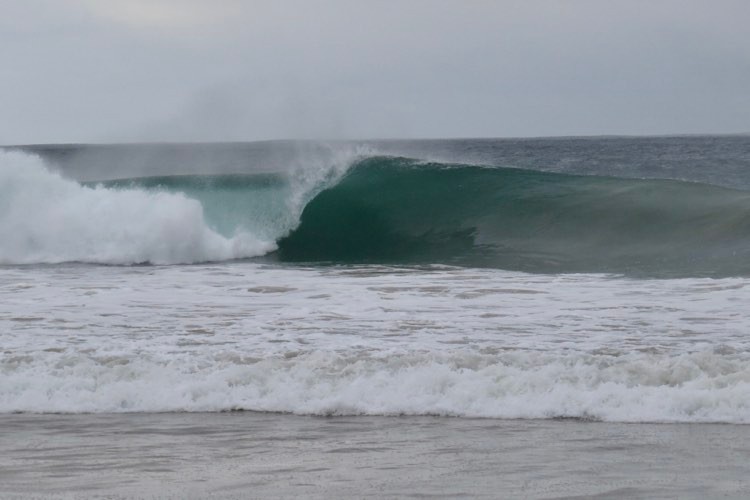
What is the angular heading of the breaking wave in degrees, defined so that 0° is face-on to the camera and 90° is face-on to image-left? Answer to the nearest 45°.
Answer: approximately 0°
